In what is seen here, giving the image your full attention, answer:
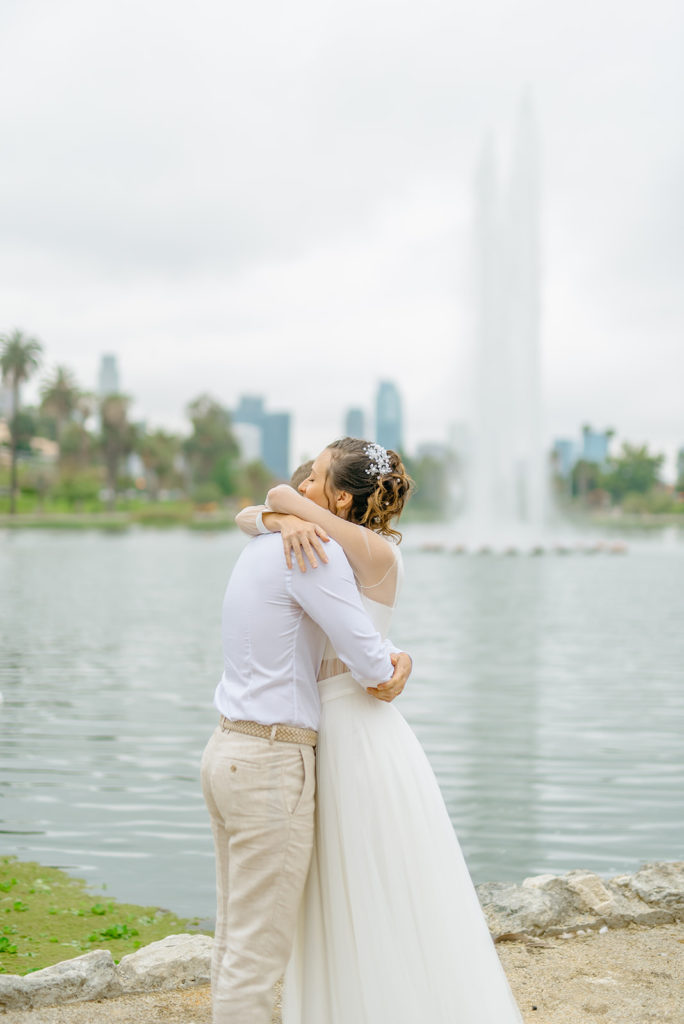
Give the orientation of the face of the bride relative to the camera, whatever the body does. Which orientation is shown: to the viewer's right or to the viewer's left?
to the viewer's left

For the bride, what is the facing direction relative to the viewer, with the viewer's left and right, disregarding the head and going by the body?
facing to the left of the viewer

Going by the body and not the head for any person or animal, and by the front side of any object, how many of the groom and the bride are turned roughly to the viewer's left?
1

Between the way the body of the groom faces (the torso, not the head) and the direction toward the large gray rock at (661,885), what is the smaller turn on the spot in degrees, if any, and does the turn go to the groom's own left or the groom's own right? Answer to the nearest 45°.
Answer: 0° — they already face it

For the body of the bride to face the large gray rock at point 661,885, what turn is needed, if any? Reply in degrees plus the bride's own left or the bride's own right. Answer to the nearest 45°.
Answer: approximately 135° to the bride's own right

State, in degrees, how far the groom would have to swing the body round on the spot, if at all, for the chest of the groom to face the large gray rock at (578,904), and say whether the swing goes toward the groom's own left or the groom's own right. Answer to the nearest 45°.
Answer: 0° — they already face it

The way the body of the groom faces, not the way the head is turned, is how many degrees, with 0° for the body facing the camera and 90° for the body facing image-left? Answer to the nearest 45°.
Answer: approximately 225°

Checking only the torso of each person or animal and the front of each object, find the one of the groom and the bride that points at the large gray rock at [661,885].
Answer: the groom

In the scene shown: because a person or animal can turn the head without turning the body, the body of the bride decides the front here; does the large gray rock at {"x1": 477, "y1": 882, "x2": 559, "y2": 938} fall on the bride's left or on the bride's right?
on the bride's right
